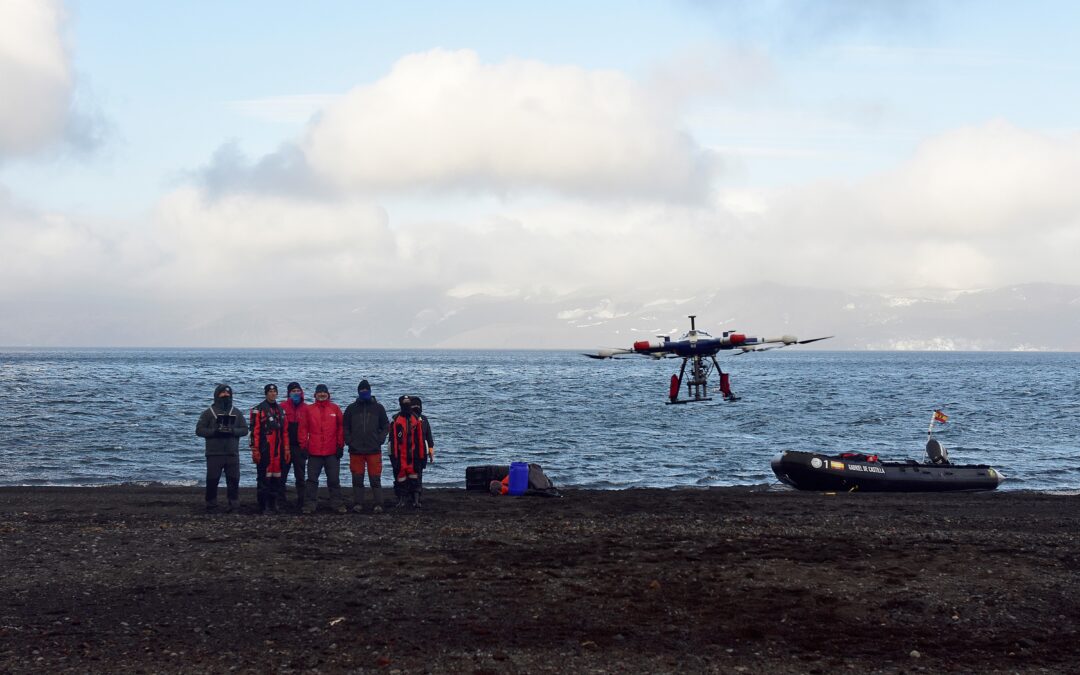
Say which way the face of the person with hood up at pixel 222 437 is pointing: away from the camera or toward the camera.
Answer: toward the camera

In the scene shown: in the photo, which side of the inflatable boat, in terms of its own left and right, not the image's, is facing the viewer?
left

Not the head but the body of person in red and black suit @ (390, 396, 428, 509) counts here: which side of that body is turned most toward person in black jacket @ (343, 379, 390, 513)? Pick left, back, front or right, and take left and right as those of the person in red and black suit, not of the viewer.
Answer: right

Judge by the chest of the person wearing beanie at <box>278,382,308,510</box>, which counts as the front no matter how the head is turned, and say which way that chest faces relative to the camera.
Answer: toward the camera

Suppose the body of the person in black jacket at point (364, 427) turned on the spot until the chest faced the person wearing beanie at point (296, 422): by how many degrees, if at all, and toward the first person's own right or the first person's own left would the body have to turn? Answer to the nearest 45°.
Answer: approximately 90° to the first person's own right

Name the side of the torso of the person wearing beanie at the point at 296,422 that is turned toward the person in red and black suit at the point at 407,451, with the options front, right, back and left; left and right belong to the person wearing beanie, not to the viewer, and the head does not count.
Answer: left

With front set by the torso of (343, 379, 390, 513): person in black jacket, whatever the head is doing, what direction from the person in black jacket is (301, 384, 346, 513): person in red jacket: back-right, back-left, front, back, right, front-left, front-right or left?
right

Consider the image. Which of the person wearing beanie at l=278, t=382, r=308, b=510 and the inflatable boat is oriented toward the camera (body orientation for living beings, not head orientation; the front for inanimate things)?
the person wearing beanie

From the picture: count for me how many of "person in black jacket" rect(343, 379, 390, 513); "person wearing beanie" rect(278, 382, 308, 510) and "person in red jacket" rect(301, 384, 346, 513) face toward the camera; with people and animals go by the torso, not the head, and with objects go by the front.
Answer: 3

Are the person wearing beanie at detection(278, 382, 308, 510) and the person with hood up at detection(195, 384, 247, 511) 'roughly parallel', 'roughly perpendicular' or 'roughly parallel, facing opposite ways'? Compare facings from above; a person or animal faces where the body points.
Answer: roughly parallel

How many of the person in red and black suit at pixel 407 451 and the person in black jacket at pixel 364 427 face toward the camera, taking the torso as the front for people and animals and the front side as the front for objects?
2

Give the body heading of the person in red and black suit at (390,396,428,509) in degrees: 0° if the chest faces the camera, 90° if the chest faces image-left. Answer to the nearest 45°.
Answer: approximately 0°

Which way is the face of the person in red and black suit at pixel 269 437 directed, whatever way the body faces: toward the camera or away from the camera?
toward the camera

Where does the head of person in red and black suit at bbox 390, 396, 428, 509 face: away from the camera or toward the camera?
toward the camera

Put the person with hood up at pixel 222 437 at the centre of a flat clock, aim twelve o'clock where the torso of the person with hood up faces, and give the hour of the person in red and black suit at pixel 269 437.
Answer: The person in red and black suit is roughly at 10 o'clock from the person with hood up.

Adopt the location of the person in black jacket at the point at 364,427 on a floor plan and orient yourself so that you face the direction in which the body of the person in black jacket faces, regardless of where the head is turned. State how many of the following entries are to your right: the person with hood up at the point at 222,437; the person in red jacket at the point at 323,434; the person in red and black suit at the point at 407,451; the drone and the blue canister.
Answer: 2

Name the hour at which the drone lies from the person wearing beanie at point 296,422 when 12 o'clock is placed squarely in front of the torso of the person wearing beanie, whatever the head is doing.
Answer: The drone is roughly at 8 o'clock from the person wearing beanie.
